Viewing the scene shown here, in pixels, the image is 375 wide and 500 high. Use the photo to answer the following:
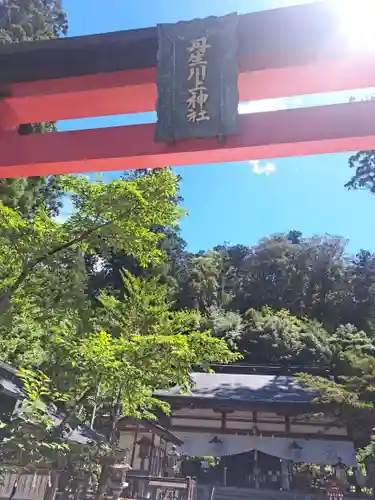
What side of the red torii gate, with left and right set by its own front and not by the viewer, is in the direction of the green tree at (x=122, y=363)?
back

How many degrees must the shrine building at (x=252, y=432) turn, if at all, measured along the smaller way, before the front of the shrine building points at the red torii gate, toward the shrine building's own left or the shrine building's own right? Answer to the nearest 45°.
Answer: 0° — it already faces it

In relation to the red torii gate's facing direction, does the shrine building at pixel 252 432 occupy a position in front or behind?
behind

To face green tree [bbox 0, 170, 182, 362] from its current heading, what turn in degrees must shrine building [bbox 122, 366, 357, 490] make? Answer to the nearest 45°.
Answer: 0° — it already faces it

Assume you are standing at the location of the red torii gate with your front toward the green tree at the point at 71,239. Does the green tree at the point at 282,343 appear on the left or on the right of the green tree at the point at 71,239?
right

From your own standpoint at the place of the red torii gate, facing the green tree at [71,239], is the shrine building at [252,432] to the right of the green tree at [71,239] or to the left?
right

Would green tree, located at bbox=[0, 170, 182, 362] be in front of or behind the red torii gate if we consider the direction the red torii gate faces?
behind

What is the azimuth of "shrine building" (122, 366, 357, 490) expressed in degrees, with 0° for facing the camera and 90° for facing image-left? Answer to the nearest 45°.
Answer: approximately 0°

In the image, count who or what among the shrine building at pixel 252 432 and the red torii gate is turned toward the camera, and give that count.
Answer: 2
